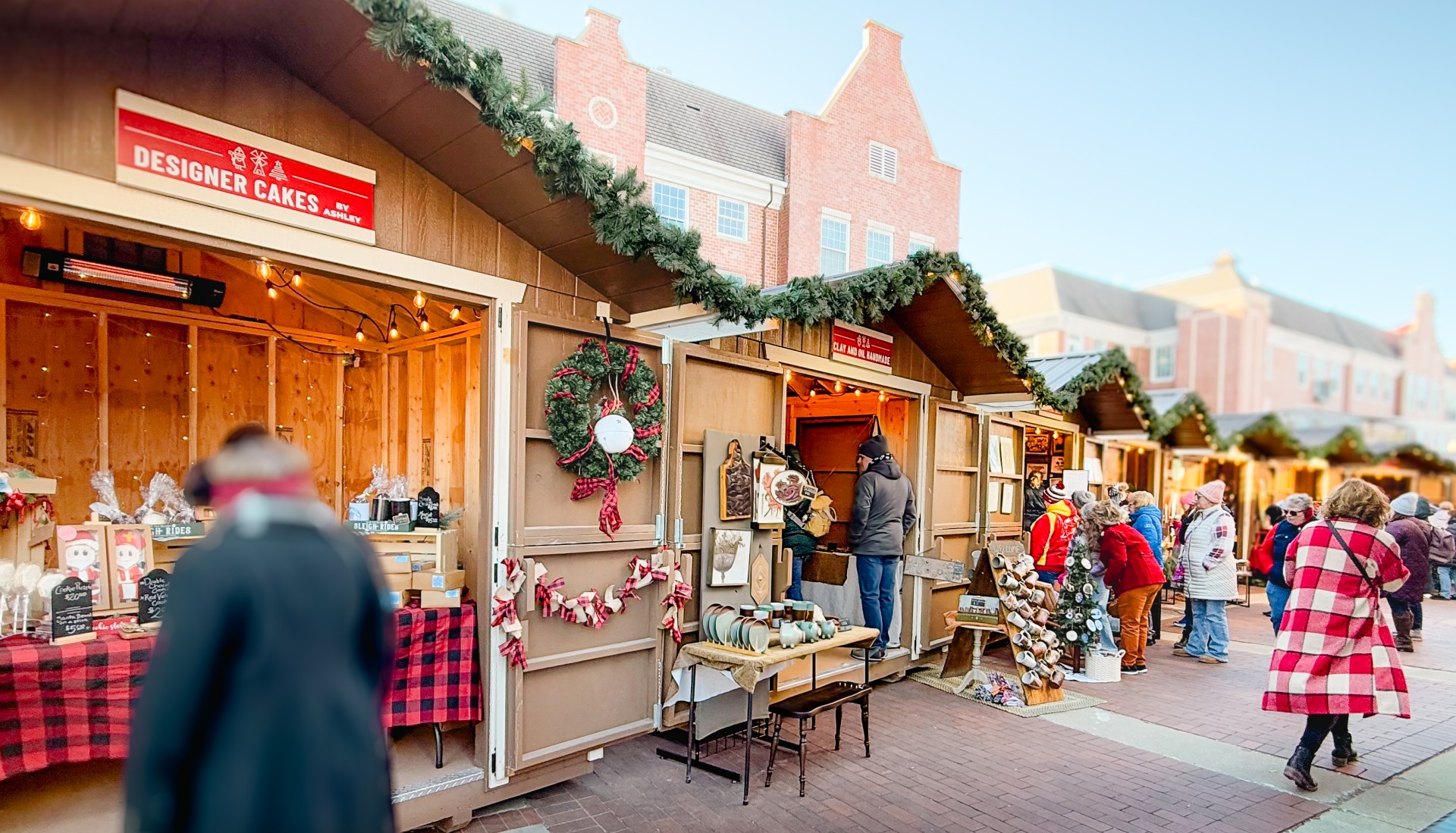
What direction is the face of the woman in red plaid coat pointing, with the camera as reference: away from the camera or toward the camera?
away from the camera

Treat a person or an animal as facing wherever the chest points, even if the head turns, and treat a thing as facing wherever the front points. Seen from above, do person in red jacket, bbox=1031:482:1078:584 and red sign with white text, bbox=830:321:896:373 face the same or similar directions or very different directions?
very different directions

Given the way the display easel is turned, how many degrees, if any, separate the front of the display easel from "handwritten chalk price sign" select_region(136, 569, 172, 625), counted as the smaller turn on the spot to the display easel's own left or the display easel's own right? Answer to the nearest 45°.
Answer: approximately 90° to the display easel's own right

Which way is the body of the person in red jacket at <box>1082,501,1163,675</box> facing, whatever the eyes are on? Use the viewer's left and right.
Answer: facing to the left of the viewer

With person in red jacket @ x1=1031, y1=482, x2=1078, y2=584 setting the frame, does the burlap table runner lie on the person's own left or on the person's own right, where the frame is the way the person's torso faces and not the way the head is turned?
on the person's own left

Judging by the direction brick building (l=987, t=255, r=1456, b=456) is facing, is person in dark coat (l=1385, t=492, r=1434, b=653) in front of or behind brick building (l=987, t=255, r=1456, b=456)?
in front

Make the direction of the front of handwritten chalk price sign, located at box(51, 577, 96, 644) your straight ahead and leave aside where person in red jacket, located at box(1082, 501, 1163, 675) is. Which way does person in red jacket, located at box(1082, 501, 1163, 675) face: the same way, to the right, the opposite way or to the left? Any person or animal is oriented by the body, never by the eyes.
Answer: the opposite way

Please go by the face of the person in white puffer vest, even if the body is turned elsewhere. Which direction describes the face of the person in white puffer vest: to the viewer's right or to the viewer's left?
to the viewer's left

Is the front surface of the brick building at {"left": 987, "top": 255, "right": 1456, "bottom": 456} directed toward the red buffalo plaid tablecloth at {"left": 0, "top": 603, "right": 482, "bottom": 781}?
no

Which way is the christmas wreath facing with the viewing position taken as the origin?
facing the viewer and to the right of the viewer

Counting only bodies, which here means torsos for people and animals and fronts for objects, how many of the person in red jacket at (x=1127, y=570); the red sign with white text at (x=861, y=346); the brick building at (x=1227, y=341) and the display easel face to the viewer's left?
1

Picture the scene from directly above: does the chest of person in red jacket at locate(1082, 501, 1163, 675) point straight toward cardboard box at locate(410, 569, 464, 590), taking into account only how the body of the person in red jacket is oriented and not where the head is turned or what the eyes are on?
no

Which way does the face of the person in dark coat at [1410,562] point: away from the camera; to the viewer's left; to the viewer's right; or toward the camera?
away from the camera

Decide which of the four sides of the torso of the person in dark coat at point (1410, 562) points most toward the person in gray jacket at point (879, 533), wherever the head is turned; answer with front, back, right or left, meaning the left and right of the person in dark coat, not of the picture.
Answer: left

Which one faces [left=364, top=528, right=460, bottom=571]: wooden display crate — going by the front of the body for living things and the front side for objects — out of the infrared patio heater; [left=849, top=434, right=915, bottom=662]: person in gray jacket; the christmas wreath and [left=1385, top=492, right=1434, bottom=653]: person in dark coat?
the infrared patio heater

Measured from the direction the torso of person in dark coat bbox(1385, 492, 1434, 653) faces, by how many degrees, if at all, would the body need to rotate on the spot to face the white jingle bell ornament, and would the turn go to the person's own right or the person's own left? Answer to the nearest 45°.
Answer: approximately 90° to the person's own left

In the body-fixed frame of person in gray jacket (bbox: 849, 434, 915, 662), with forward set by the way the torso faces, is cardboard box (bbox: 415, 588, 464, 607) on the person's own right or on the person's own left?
on the person's own left
